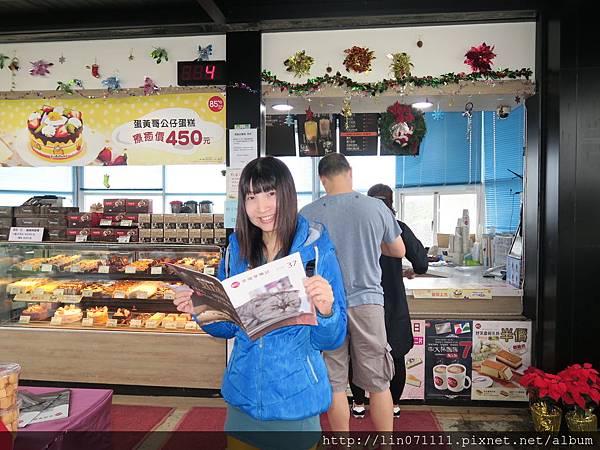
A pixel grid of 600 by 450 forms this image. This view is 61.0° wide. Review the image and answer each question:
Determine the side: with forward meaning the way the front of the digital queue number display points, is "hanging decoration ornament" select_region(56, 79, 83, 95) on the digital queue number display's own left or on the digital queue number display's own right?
on the digital queue number display's own right

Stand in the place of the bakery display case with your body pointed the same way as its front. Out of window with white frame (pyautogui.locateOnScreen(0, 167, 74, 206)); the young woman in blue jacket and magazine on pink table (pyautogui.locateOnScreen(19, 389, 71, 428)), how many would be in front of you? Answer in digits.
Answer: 2

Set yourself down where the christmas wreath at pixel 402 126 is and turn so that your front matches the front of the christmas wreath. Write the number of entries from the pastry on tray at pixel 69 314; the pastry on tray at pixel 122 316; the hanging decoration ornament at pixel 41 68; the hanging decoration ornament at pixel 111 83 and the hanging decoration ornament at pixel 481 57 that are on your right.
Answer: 4

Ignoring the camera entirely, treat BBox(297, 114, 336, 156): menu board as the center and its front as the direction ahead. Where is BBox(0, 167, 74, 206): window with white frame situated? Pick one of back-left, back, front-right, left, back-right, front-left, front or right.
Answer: back-right

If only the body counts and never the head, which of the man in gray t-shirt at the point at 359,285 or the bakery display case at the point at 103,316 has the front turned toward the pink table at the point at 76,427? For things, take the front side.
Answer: the bakery display case

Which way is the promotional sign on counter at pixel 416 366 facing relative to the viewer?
toward the camera

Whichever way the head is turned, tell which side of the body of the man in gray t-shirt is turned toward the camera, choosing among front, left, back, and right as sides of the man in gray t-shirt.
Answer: back

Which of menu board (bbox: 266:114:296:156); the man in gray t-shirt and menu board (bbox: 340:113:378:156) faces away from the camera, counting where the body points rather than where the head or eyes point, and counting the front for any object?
the man in gray t-shirt

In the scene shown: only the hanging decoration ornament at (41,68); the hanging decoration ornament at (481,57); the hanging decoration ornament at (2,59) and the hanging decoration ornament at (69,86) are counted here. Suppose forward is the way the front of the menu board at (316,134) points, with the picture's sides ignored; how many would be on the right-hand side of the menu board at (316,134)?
3

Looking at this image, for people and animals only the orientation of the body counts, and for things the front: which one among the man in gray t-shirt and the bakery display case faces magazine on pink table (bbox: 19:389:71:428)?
the bakery display case

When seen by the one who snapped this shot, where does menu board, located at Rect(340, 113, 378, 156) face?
facing the viewer

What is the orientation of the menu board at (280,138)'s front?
toward the camera

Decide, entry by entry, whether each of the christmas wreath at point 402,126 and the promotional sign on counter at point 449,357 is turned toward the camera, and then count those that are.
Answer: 2

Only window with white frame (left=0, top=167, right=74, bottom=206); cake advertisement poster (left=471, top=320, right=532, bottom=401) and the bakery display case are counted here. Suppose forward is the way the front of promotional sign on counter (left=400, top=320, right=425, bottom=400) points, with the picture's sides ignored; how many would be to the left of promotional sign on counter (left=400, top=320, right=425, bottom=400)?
1

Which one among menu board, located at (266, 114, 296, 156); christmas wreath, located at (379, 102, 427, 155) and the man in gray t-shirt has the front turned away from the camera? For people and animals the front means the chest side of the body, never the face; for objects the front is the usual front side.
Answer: the man in gray t-shirt

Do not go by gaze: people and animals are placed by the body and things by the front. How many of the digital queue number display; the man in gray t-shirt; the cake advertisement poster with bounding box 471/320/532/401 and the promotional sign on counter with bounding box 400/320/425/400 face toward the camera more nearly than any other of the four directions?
3
